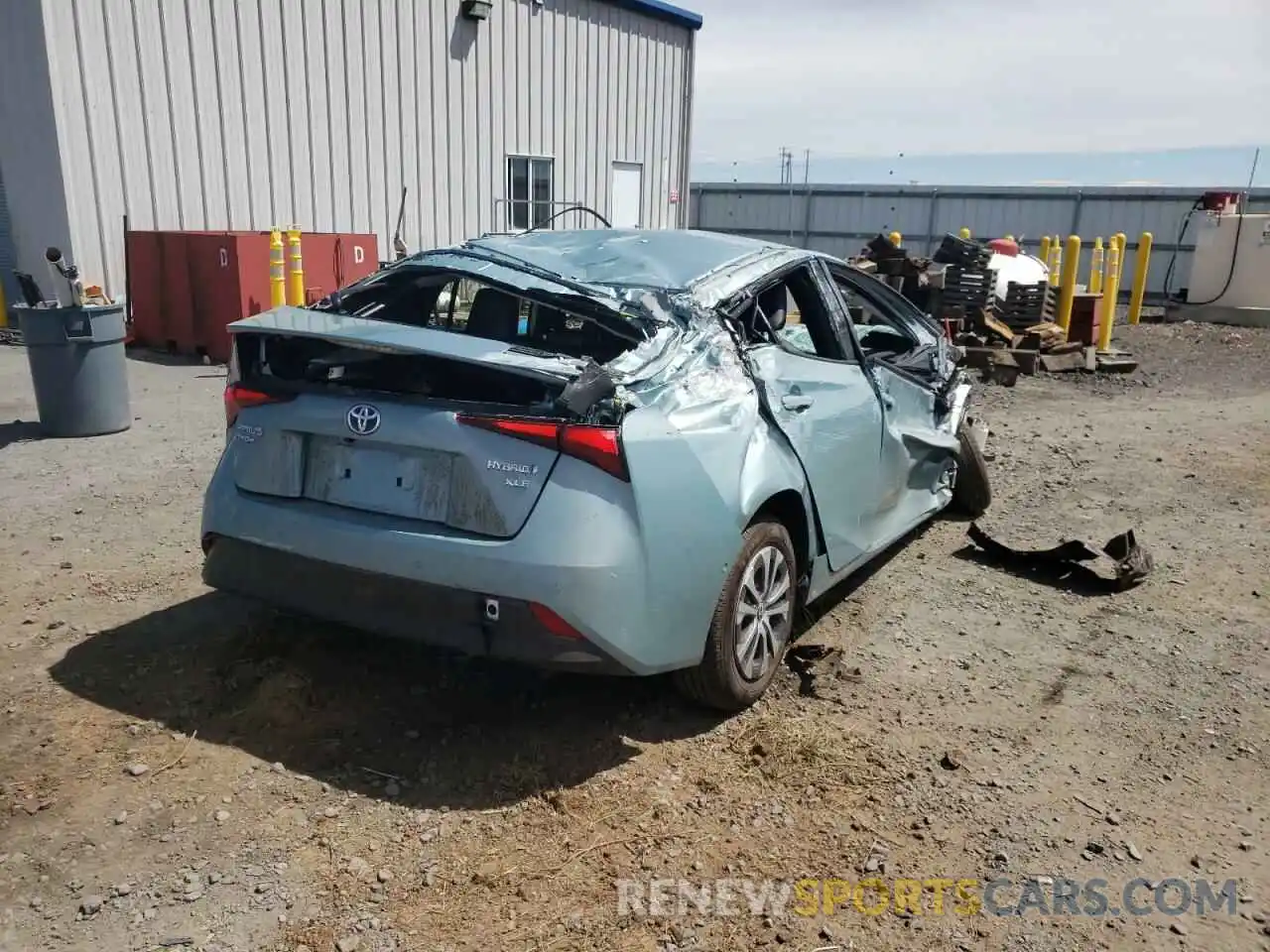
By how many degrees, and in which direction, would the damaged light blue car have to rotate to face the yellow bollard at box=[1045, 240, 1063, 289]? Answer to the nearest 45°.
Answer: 0° — it already faces it

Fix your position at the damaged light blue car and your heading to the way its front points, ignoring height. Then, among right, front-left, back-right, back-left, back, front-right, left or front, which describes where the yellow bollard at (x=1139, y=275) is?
front

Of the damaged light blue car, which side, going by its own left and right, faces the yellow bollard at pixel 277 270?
left

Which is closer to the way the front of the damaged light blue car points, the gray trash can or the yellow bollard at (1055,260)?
the yellow bollard

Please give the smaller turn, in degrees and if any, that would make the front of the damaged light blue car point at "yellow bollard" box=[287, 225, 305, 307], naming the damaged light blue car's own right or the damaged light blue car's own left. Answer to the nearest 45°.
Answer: approximately 45° to the damaged light blue car's own left

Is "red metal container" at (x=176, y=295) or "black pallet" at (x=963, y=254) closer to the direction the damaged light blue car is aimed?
the black pallet

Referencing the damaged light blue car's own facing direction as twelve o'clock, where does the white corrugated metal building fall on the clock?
The white corrugated metal building is roughly at 10 o'clock from the damaged light blue car.

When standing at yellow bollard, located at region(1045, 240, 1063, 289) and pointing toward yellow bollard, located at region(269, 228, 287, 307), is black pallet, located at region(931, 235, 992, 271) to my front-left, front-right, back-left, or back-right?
front-left

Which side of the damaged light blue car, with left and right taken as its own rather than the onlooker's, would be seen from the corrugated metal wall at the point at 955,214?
front

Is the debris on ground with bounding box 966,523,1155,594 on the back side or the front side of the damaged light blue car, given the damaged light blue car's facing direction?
on the front side

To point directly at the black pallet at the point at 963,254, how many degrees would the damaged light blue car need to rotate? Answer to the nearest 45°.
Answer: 0° — it already faces it

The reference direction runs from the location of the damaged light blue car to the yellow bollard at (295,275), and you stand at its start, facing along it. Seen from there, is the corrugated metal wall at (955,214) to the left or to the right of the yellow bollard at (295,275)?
right

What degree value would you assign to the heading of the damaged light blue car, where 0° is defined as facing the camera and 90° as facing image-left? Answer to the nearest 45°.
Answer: approximately 225°

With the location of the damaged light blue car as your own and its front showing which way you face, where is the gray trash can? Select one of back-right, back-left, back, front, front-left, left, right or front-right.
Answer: left

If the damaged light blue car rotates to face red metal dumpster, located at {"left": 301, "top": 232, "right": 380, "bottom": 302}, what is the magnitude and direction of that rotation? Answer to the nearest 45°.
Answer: approximately 45° to its left

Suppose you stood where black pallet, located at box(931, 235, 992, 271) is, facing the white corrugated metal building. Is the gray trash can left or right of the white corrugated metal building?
left

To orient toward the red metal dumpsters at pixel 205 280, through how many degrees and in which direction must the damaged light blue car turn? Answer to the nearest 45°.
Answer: approximately 90° to its left
